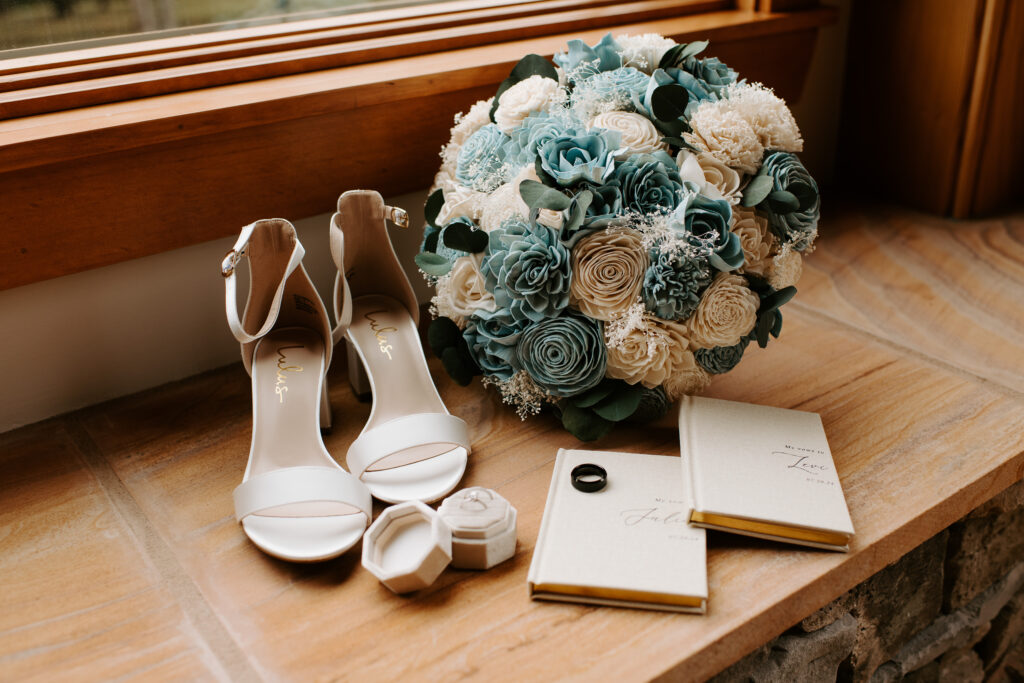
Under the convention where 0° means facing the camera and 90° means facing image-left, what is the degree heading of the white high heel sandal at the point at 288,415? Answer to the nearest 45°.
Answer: approximately 0°

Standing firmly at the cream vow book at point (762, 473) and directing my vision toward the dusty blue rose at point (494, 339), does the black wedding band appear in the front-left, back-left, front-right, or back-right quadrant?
front-left
